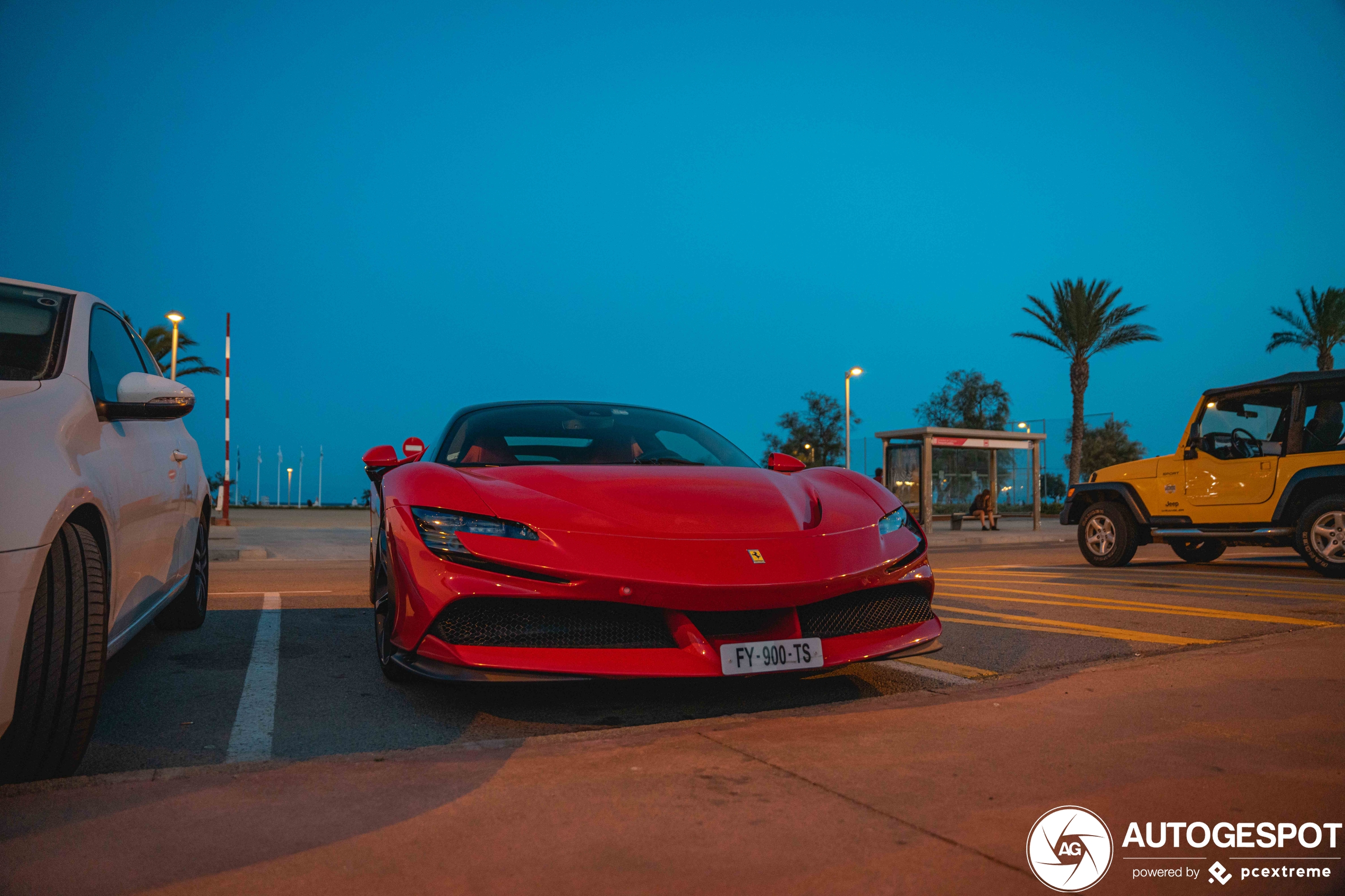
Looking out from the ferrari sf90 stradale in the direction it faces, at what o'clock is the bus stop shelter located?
The bus stop shelter is roughly at 8 o'clock from the ferrari sf90 stradale.

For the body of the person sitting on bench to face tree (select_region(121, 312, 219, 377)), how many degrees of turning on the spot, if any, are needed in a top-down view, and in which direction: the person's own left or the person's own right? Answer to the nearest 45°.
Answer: approximately 135° to the person's own right

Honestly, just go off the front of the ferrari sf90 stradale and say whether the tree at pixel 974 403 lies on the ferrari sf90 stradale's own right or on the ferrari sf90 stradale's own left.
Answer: on the ferrari sf90 stradale's own left

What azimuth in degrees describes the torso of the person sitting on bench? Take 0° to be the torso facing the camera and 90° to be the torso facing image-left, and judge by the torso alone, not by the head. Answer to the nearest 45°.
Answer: approximately 315°

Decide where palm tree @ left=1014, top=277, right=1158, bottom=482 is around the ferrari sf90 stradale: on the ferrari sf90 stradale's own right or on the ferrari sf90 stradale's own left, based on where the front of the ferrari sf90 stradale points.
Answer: on the ferrari sf90 stradale's own left

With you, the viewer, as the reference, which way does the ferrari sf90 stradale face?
facing the viewer and to the right of the viewer

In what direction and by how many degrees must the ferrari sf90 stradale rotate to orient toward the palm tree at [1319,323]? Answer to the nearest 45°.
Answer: approximately 90° to its left

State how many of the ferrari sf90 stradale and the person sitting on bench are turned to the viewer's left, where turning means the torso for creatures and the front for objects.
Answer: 0

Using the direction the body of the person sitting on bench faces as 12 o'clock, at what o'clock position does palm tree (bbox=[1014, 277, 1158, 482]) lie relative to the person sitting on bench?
The palm tree is roughly at 8 o'clock from the person sitting on bench.

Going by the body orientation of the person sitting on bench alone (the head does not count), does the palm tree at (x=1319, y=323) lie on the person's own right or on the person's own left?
on the person's own left

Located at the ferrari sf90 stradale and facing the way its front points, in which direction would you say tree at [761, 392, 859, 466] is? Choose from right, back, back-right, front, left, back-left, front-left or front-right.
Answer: back-left
